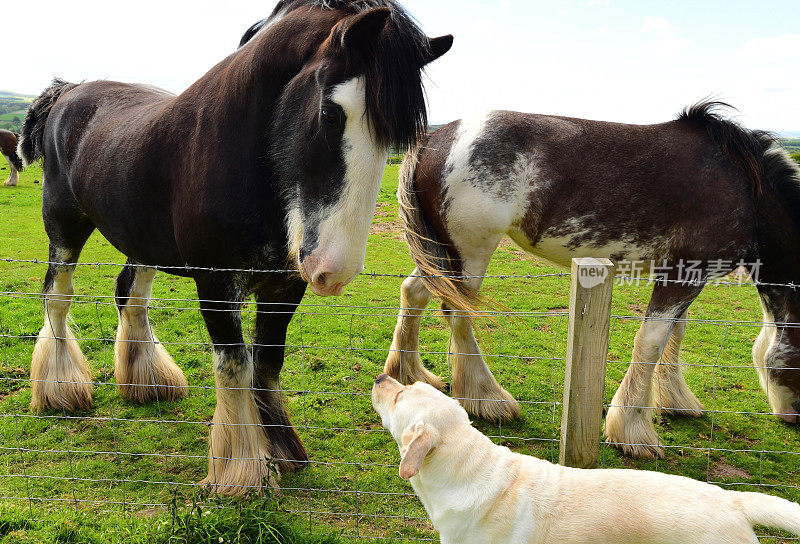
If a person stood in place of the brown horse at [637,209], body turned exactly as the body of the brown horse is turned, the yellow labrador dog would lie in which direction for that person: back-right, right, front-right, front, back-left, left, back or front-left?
right

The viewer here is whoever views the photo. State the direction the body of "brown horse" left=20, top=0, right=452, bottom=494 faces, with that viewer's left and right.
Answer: facing the viewer and to the right of the viewer

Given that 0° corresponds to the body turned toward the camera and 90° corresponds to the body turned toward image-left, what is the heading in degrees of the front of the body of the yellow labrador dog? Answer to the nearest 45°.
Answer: approximately 90°

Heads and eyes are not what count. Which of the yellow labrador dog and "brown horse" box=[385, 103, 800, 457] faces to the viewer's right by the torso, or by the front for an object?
the brown horse

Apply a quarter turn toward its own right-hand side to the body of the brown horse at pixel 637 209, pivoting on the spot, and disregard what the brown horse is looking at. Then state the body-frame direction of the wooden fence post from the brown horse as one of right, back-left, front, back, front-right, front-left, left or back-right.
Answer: front

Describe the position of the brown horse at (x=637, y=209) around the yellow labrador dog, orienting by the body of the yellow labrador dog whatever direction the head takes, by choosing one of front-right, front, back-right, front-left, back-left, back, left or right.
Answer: right

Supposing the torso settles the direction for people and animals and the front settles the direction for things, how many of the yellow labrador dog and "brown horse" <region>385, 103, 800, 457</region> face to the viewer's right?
1

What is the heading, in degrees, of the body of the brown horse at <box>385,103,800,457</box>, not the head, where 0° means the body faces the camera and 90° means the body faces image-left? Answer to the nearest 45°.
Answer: approximately 270°

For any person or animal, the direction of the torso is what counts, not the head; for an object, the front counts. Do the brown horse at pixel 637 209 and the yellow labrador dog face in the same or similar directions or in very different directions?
very different directions

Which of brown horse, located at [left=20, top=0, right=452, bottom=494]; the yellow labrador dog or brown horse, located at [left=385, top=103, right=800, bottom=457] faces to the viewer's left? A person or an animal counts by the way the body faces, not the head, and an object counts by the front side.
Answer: the yellow labrador dog

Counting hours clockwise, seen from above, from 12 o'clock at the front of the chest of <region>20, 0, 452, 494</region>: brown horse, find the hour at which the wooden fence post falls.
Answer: The wooden fence post is roughly at 12 o'clock from the brown horse.

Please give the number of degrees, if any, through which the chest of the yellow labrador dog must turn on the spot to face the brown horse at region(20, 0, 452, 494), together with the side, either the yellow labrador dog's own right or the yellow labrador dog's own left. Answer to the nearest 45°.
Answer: approximately 45° to the yellow labrador dog's own right
